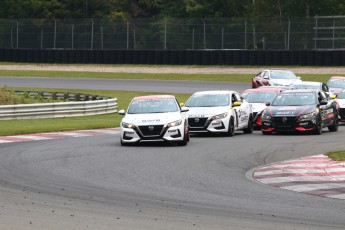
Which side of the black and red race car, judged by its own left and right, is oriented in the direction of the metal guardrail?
right

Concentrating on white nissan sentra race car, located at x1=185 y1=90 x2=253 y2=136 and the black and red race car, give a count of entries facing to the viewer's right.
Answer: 0

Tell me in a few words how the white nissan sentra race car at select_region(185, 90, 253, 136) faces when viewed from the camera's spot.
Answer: facing the viewer and to the left of the viewer

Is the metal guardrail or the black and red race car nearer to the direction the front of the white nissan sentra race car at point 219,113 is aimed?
the metal guardrail

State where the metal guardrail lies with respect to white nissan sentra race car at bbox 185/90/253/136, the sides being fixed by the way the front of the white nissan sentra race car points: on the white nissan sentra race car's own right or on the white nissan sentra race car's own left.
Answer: on the white nissan sentra race car's own right

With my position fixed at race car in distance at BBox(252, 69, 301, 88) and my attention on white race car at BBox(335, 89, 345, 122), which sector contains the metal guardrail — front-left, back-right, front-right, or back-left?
front-right

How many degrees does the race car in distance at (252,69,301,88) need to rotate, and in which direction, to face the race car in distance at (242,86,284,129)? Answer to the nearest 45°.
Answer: approximately 45° to its right

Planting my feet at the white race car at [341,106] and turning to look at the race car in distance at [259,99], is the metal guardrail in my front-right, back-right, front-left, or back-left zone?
front-right

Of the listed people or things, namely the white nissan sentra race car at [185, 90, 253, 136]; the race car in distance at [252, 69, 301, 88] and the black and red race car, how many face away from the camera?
0

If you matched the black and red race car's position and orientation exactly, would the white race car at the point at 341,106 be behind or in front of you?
behind

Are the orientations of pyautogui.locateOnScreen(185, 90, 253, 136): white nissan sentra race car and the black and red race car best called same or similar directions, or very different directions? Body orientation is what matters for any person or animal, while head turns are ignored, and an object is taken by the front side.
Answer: same or similar directions

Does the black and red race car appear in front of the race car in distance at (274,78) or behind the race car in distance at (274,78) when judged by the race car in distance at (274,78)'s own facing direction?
in front

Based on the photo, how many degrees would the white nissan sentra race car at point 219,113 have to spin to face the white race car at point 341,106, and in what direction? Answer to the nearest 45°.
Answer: approximately 180°
